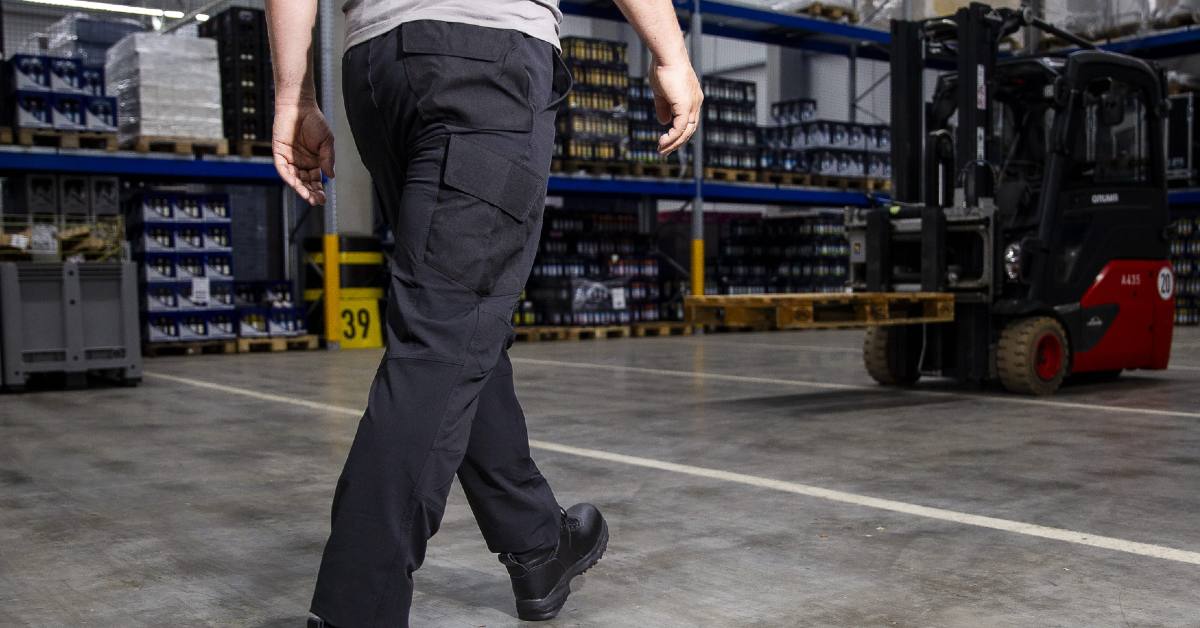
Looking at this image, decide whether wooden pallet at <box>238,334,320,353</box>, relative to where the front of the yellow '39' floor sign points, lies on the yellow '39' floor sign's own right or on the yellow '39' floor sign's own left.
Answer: on the yellow '39' floor sign's own right

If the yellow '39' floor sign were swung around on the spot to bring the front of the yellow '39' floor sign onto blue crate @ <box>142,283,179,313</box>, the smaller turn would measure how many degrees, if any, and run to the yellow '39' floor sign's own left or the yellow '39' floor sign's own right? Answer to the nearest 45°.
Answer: approximately 90° to the yellow '39' floor sign's own right

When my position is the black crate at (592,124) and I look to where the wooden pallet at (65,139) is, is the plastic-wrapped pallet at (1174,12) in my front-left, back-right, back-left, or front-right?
back-left

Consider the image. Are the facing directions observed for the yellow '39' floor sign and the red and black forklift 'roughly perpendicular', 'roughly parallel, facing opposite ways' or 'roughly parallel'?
roughly perpendicular

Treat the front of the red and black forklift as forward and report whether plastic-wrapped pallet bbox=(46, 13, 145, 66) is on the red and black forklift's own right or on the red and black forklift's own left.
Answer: on the red and black forklift's own right

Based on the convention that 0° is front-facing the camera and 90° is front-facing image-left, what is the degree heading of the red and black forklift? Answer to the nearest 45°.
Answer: approximately 45°

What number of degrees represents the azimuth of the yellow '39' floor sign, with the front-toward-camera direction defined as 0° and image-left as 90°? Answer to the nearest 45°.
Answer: approximately 0°

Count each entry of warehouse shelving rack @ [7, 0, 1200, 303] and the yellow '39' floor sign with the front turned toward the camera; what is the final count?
2
